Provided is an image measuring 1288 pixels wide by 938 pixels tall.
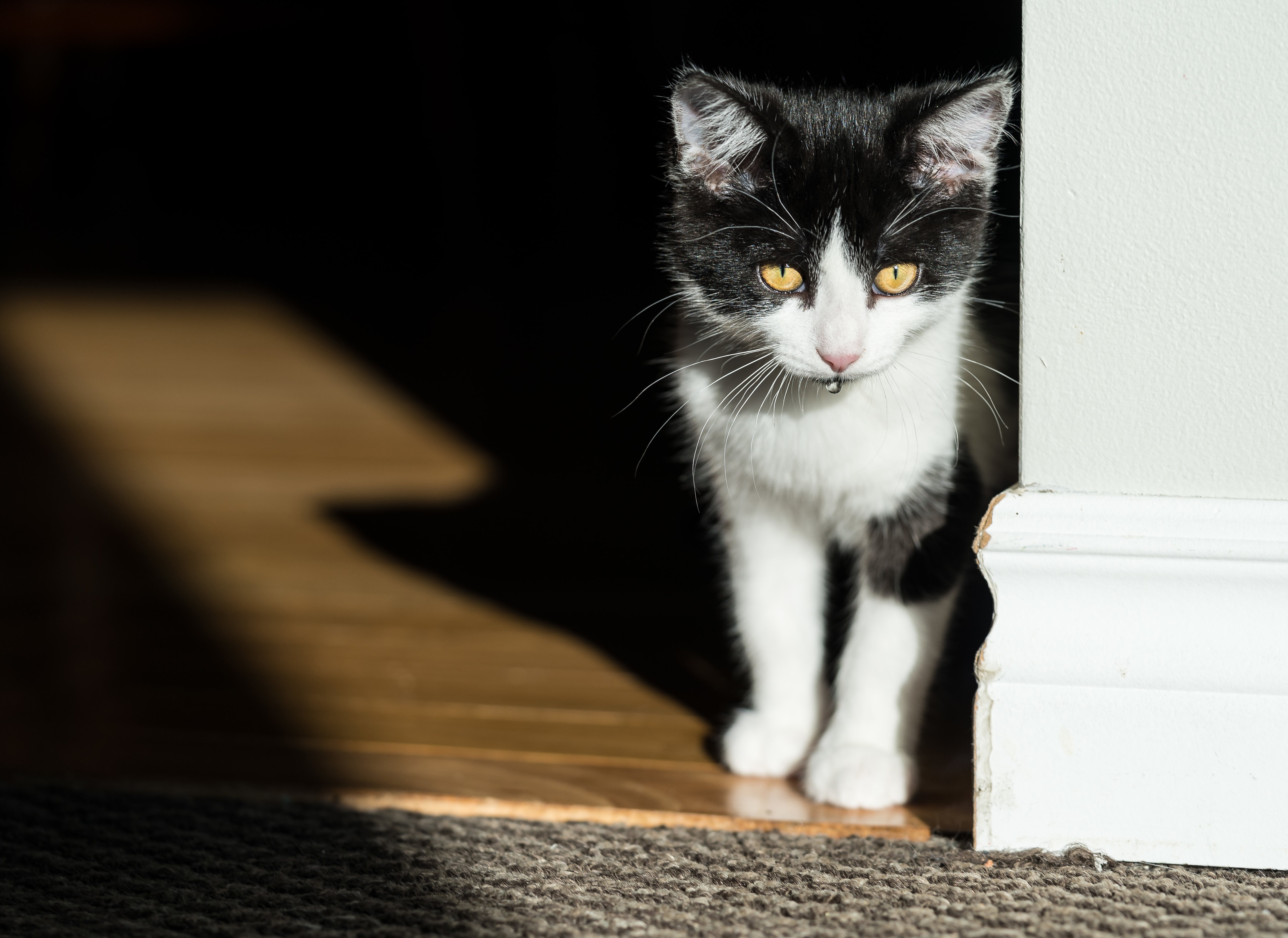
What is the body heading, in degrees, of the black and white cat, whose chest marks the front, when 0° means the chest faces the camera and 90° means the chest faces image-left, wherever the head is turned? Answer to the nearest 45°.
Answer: approximately 0°
